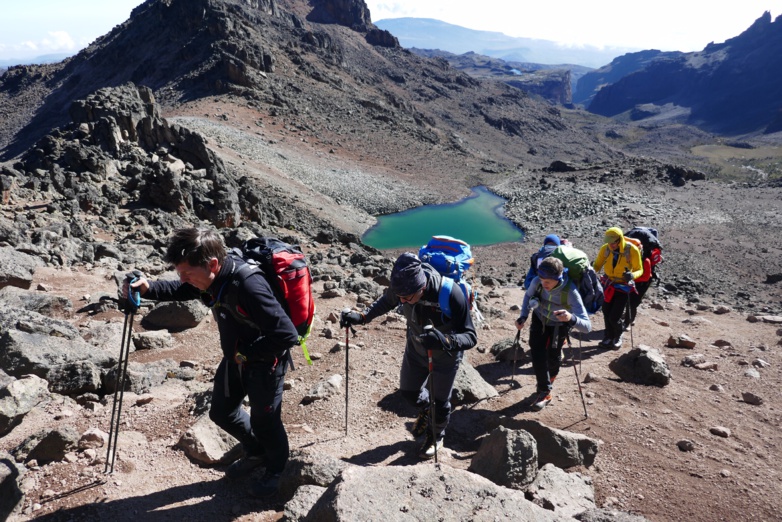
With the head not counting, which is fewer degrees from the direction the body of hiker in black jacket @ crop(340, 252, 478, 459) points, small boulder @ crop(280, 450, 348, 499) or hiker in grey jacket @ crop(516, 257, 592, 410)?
the small boulder

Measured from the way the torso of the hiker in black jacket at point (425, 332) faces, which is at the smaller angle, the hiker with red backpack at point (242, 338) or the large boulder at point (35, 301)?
the hiker with red backpack

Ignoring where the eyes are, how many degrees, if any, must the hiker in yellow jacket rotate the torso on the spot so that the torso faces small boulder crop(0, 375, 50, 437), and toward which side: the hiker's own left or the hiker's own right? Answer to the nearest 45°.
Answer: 0° — they already face it

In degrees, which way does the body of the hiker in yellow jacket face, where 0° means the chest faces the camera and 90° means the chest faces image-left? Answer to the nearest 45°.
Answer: approximately 45°

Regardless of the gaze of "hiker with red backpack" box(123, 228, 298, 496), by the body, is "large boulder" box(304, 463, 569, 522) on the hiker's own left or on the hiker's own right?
on the hiker's own left

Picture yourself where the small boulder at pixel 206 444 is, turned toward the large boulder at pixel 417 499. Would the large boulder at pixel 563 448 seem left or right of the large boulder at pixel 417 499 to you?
left

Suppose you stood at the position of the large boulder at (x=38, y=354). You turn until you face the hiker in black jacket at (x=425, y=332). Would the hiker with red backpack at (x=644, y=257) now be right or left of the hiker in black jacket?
left

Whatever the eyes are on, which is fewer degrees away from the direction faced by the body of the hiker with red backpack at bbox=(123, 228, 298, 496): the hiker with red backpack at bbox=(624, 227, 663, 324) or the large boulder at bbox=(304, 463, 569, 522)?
the large boulder

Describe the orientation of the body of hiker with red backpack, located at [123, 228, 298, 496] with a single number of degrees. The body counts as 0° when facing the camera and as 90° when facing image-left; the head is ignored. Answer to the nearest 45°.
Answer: approximately 45°

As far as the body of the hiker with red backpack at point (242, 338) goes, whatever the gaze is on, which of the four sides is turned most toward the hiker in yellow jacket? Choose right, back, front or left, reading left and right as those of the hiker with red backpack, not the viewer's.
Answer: back
